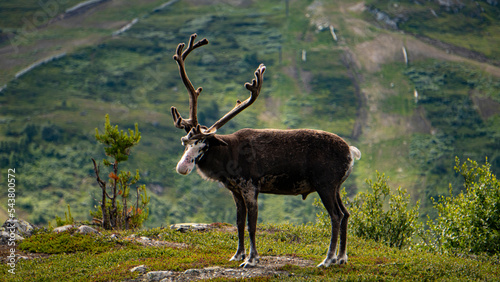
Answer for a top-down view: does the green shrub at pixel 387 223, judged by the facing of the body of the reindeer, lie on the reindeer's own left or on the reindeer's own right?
on the reindeer's own right

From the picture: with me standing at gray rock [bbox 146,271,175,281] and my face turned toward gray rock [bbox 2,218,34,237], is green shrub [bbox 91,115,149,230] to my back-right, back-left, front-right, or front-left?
front-right

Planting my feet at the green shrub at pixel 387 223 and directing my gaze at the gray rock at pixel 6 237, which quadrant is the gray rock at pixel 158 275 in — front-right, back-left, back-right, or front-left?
front-left

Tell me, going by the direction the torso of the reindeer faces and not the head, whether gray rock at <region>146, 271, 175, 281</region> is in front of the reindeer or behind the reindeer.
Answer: in front

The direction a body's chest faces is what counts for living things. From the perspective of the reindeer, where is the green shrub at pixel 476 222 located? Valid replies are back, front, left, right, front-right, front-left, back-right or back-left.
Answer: back-right

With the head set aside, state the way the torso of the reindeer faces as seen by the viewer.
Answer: to the viewer's left

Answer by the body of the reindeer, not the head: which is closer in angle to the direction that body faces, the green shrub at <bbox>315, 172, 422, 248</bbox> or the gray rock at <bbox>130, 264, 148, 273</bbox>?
the gray rock

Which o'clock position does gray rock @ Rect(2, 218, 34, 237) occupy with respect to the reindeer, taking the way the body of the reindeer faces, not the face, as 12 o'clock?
The gray rock is roughly at 1 o'clock from the reindeer.

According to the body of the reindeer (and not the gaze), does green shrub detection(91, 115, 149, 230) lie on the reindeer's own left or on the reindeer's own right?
on the reindeer's own right

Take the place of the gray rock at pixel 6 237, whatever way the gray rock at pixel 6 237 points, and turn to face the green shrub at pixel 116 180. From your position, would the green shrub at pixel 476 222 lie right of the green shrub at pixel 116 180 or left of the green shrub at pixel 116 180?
right

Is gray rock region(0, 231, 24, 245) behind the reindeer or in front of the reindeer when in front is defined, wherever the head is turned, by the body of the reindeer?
in front

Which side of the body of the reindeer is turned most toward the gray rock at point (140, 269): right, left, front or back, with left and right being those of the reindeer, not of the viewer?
front
